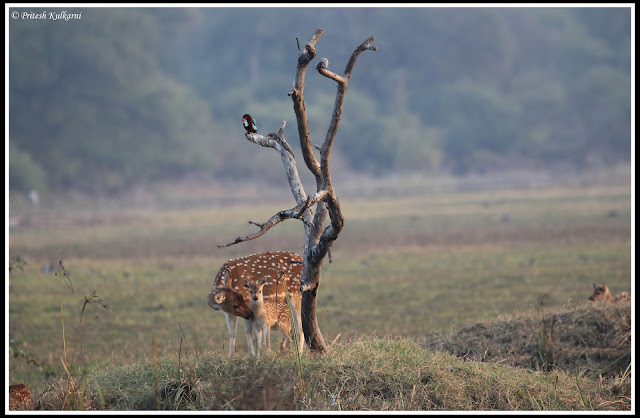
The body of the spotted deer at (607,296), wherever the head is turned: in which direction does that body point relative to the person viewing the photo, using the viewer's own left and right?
facing to the left of the viewer

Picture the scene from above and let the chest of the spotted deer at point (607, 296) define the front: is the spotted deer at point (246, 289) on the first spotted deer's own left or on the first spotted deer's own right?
on the first spotted deer's own left

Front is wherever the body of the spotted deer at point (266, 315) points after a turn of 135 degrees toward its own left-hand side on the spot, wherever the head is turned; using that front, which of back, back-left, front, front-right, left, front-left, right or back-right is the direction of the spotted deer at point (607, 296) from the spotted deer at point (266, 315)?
front-left

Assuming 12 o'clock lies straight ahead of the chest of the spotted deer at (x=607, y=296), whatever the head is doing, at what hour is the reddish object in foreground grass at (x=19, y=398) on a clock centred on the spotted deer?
The reddish object in foreground grass is roughly at 10 o'clock from the spotted deer.

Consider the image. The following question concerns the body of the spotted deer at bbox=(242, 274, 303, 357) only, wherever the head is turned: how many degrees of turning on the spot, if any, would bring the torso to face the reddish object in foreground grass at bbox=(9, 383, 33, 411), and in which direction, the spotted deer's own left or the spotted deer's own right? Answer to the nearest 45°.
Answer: approximately 45° to the spotted deer's own right
